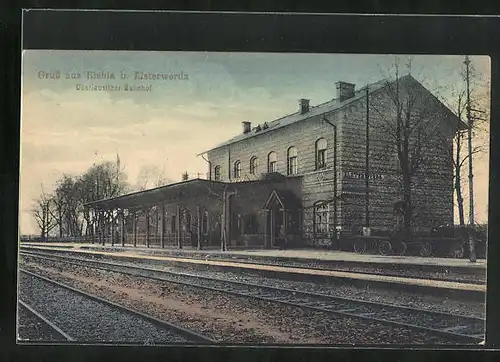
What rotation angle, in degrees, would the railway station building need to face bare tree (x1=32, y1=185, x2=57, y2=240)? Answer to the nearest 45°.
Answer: approximately 45° to its right

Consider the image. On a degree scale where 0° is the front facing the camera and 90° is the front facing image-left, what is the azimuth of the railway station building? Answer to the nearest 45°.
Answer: approximately 45°
